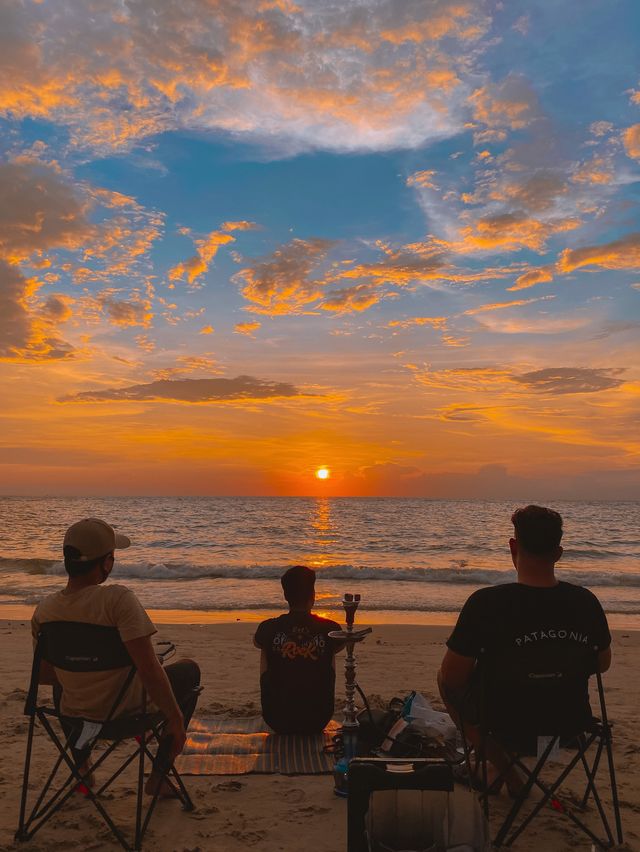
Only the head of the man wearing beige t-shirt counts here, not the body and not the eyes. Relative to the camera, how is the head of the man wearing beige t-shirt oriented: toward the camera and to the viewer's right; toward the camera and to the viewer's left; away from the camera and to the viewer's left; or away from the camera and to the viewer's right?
away from the camera and to the viewer's right

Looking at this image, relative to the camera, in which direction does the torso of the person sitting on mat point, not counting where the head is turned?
away from the camera

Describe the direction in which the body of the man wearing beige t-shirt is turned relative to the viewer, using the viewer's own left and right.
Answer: facing away from the viewer and to the right of the viewer

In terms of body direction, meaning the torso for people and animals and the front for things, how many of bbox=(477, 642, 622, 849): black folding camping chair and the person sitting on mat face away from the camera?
2

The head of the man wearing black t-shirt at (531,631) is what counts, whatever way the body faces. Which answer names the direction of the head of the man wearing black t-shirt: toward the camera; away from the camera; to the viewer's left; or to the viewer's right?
away from the camera

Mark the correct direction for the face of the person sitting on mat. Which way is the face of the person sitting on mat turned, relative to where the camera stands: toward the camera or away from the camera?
away from the camera

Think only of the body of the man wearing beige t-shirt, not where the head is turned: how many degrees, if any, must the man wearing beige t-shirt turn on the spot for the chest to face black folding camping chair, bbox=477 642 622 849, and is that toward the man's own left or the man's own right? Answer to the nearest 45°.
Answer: approximately 45° to the man's own right

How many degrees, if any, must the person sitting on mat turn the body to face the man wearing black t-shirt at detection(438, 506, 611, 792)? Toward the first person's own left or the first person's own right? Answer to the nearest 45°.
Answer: approximately 135° to the first person's own right

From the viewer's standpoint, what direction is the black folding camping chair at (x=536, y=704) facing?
away from the camera
